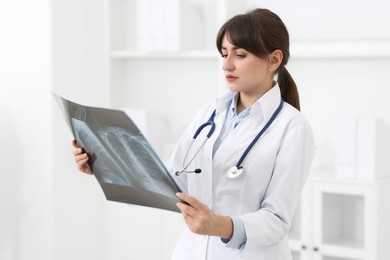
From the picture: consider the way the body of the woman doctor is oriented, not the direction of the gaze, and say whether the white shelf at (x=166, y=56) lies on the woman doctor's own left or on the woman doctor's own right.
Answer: on the woman doctor's own right

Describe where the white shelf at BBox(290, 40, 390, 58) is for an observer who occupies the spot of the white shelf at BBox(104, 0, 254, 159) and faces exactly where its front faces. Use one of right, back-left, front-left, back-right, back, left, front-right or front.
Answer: front-left

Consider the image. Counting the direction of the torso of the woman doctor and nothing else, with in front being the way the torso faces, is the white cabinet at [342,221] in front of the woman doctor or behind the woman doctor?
behind

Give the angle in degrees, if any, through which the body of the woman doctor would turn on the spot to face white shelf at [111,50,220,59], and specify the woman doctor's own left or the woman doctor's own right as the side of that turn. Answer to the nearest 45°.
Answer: approximately 135° to the woman doctor's own right

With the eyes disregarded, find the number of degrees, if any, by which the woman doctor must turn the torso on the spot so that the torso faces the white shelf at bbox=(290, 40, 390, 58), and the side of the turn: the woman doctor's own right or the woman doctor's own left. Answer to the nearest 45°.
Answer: approximately 135° to the woman doctor's own right

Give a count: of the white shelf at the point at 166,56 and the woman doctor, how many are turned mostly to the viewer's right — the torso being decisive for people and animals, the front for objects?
0

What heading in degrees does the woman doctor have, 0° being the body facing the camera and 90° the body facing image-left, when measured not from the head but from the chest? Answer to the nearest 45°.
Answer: approximately 45°

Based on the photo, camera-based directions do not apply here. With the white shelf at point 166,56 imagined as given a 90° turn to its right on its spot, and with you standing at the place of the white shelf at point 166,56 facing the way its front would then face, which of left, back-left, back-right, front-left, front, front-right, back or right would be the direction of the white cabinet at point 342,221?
back-left

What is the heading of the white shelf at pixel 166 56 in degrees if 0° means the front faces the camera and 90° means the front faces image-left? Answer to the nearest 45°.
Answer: approximately 0°
